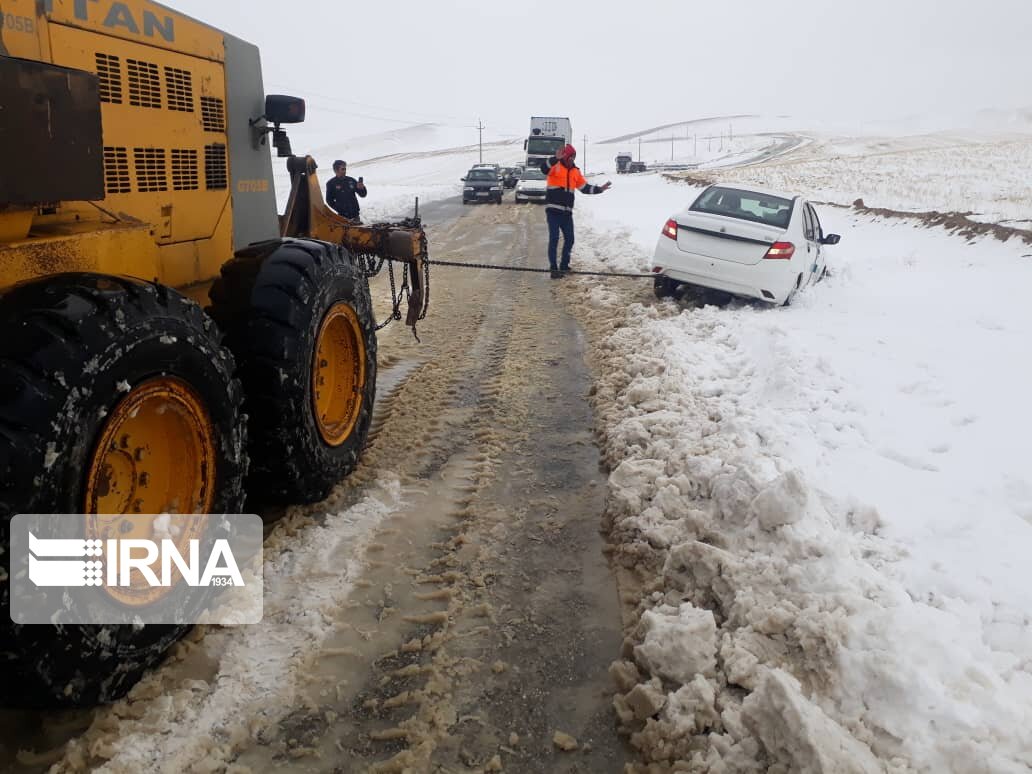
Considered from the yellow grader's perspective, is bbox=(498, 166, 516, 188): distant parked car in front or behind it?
behind

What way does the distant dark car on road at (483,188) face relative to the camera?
toward the camera

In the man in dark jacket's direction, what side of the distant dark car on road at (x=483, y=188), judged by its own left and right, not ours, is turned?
front

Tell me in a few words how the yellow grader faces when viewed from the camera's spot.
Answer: facing the viewer and to the left of the viewer

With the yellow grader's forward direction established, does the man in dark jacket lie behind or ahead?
behind

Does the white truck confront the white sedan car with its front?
yes

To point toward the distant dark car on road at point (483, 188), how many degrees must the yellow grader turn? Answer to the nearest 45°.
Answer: approximately 135° to its right

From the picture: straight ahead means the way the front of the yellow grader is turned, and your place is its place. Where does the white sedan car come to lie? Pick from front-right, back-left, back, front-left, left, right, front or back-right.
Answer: back

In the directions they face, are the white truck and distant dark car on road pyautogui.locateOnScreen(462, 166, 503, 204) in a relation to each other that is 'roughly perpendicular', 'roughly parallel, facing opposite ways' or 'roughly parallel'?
roughly parallel

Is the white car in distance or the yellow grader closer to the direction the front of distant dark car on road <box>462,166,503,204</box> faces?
the yellow grader

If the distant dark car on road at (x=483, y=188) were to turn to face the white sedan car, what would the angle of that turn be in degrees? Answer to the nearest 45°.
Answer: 0° — it already faces it

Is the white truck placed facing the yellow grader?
yes

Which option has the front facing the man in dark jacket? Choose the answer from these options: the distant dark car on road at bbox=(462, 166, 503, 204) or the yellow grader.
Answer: the distant dark car on road

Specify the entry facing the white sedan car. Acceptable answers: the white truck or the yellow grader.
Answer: the white truck

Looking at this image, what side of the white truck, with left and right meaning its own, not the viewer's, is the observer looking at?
front

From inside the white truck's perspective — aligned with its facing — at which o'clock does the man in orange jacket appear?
The man in orange jacket is roughly at 12 o'clock from the white truck.

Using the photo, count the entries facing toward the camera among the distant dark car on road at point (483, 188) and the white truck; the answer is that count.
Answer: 2
